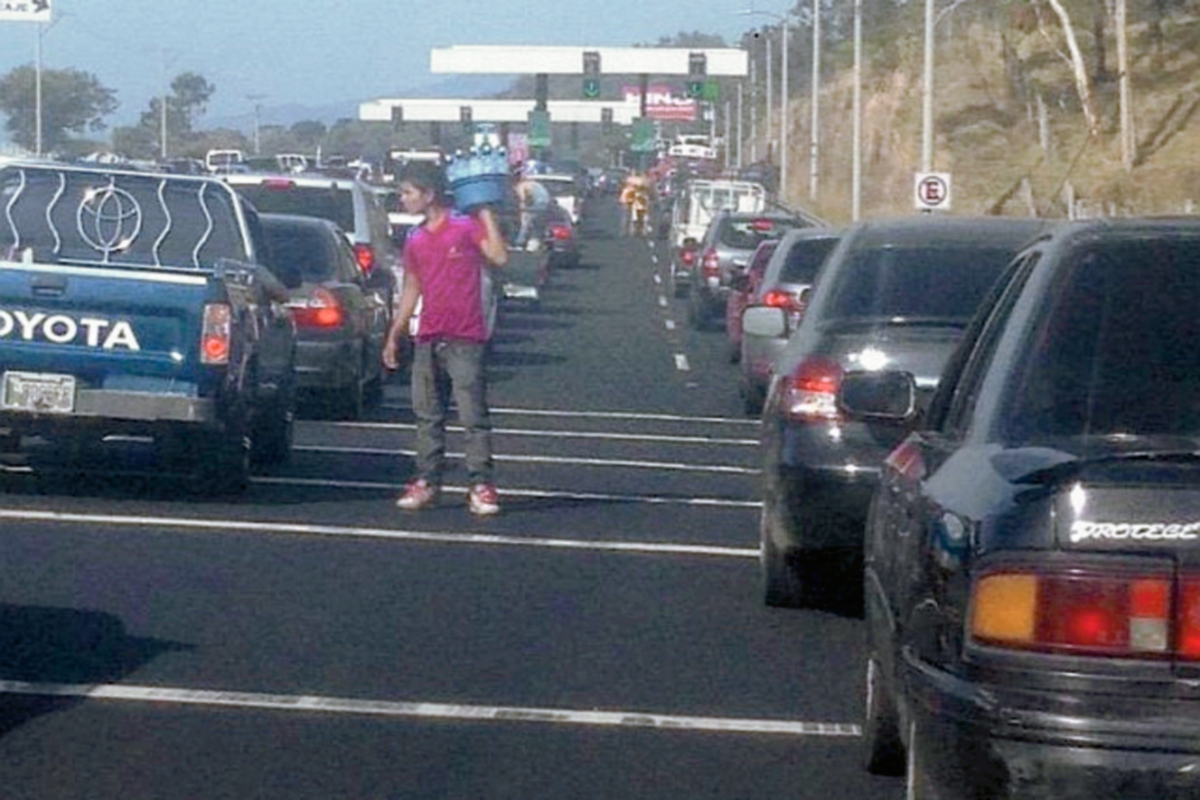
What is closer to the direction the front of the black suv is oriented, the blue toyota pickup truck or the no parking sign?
the no parking sign

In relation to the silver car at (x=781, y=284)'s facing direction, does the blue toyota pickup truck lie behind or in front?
behind

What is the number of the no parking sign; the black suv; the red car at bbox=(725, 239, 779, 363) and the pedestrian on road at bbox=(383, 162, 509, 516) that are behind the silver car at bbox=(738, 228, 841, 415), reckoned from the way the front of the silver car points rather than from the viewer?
2

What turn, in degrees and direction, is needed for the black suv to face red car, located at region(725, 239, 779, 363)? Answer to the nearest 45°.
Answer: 0° — it already faces it

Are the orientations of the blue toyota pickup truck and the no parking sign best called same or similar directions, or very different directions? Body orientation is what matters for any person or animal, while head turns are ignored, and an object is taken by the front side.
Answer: very different directions

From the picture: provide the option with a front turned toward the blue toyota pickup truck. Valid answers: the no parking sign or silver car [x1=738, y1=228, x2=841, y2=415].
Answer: the no parking sign

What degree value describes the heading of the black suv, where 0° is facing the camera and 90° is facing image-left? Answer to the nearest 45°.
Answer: approximately 180°

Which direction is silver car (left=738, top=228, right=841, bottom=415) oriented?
away from the camera

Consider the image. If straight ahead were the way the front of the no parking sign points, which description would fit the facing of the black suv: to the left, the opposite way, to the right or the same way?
the opposite way

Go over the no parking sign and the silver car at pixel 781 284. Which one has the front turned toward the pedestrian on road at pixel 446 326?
the no parking sign

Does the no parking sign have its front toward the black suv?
yes
